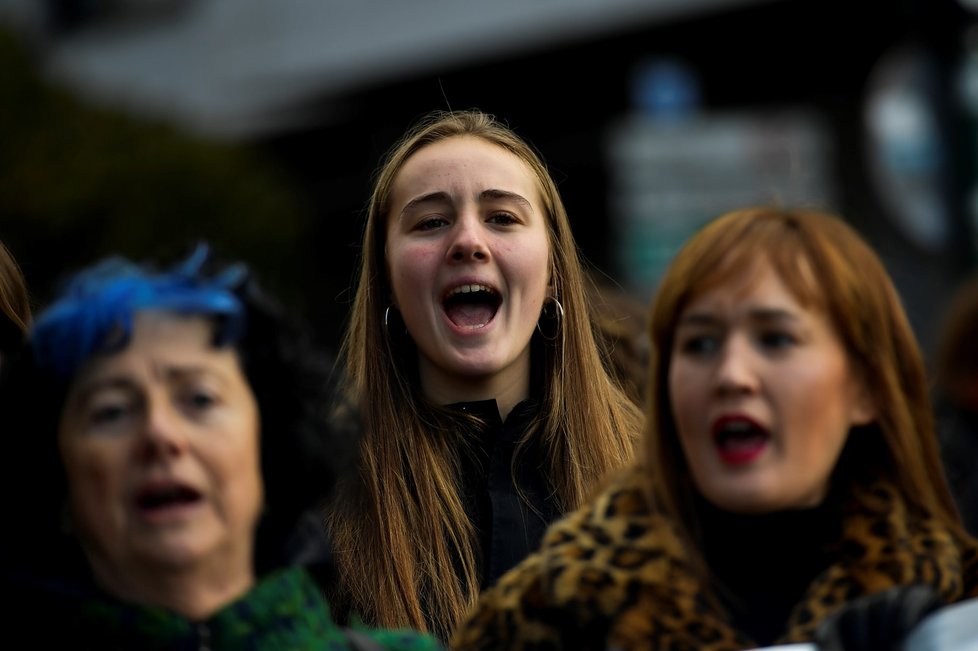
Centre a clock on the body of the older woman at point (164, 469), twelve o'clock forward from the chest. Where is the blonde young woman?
The blonde young woman is roughly at 7 o'clock from the older woman.

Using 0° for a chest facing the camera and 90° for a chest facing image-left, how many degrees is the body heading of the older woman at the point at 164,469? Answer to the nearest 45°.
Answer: approximately 0°

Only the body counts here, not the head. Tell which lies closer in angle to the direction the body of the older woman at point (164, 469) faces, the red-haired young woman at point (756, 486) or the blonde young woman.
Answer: the red-haired young woman

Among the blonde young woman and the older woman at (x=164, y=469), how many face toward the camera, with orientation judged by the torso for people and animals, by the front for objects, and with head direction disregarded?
2

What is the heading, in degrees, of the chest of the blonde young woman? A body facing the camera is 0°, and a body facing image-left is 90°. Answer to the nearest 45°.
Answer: approximately 0°

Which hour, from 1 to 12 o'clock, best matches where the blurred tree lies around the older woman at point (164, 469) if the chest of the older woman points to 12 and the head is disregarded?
The blurred tree is roughly at 6 o'clock from the older woman.

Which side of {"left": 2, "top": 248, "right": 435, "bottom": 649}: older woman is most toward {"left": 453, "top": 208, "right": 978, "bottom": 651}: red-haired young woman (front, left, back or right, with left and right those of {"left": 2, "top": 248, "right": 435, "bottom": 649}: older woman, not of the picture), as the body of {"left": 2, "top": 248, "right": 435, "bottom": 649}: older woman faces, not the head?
left
